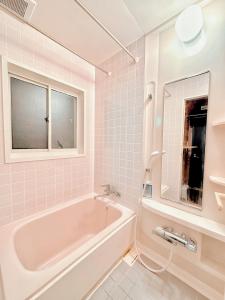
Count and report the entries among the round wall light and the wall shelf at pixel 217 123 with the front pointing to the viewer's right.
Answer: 0

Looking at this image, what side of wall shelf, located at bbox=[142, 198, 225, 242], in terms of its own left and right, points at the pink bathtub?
front

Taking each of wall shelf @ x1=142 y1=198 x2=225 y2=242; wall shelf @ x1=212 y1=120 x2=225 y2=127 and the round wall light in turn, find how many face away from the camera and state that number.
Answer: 0

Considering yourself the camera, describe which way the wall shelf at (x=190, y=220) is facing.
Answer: facing the viewer and to the left of the viewer

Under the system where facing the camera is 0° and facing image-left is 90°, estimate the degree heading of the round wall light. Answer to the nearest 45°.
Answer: approximately 45°

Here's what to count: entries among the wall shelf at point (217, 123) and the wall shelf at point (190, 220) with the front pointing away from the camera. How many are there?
0

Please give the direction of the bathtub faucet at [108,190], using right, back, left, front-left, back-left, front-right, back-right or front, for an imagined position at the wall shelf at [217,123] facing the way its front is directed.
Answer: front-right

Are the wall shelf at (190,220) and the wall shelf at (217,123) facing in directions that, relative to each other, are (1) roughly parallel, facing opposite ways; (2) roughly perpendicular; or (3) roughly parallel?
roughly parallel

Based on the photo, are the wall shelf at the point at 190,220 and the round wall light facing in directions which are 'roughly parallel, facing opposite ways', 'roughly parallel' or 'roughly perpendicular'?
roughly parallel

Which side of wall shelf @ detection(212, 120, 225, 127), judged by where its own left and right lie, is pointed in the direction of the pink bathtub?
front

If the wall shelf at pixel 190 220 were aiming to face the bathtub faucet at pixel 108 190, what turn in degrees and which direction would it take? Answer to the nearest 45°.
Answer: approximately 45° to its right
